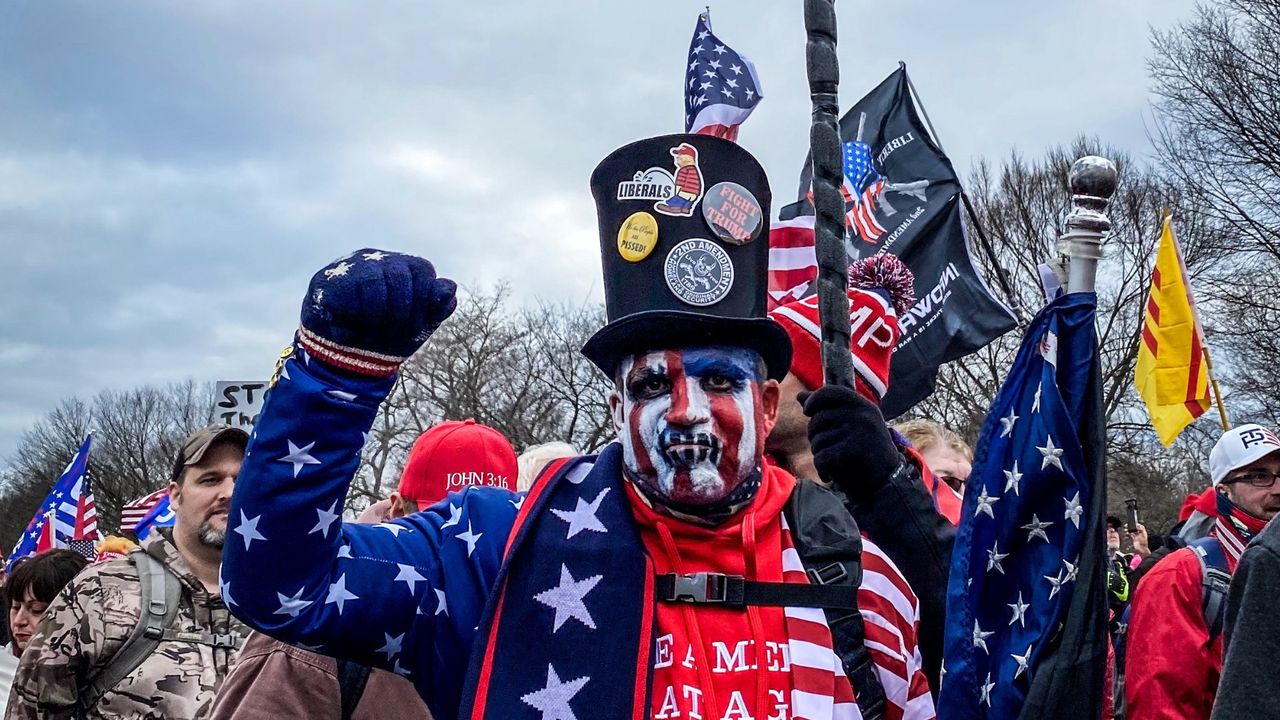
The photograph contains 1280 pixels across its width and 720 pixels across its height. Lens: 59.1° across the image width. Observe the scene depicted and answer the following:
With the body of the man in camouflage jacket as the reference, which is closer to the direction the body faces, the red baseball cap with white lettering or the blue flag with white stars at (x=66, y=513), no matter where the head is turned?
the red baseball cap with white lettering

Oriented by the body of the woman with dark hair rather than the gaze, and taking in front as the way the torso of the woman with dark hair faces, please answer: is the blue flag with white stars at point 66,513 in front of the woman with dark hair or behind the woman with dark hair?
behind

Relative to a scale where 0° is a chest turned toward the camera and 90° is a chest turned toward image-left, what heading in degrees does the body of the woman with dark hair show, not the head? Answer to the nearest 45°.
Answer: approximately 45°

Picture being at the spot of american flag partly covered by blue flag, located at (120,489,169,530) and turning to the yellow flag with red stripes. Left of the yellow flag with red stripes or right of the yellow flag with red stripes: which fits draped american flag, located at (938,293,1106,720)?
right

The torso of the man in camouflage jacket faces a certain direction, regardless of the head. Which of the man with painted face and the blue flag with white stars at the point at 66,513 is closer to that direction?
the man with painted face

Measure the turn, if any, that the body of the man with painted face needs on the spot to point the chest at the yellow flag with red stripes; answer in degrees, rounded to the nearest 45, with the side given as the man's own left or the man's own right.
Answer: approximately 135° to the man's own left
